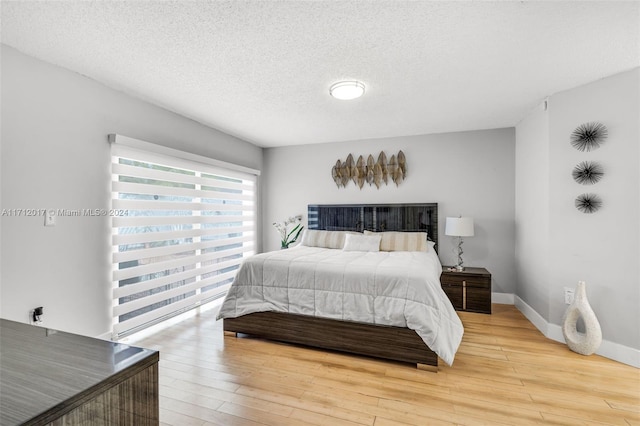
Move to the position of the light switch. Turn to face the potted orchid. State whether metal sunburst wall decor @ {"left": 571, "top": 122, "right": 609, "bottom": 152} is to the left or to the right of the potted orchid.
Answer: right

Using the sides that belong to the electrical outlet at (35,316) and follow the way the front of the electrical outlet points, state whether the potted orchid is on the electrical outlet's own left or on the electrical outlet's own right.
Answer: on the electrical outlet's own left

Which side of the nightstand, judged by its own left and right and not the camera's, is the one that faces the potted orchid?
right

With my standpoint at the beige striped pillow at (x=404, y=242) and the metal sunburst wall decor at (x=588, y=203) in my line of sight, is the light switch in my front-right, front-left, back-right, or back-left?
back-right
